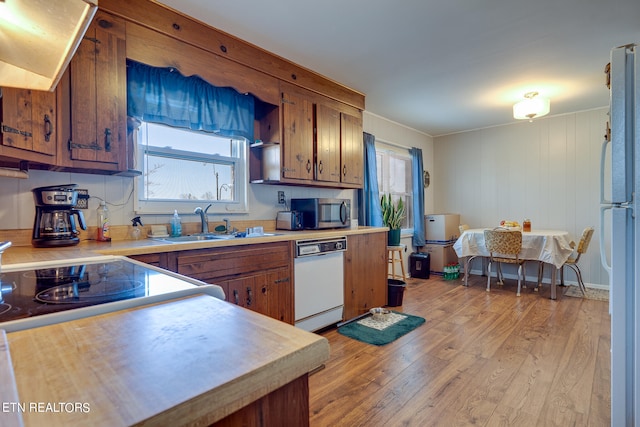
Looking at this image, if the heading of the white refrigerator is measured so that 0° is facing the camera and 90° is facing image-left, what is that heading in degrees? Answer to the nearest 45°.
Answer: approximately 90°

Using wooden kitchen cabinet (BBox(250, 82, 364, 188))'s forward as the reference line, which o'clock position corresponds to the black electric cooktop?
The black electric cooktop is roughly at 2 o'clock from the wooden kitchen cabinet.

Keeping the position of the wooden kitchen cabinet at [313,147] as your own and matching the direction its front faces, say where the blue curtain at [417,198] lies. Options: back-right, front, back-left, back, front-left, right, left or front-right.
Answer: left

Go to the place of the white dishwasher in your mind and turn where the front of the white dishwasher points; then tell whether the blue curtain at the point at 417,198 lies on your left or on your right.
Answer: on your left

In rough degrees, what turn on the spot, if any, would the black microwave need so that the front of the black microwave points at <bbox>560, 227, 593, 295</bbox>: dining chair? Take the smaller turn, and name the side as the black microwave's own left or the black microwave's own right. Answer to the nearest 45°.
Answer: approximately 45° to the black microwave's own left

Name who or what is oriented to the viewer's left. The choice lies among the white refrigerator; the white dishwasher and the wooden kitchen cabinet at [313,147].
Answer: the white refrigerator

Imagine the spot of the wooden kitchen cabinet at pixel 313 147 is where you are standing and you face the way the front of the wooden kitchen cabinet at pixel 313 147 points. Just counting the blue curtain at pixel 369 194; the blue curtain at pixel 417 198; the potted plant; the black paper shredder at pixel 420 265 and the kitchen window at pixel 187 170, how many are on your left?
4

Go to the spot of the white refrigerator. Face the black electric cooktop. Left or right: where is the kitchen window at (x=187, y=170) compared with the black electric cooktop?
right

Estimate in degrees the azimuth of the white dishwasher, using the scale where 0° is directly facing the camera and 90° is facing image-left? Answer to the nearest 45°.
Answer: approximately 315°

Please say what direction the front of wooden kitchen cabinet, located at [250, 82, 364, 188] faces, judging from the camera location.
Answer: facing the viewer and to the right of the viewer

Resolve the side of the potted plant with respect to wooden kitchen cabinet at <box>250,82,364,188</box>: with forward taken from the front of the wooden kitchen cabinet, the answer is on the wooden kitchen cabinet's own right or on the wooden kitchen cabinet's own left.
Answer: on the wooden kitchen cabinet's own left
